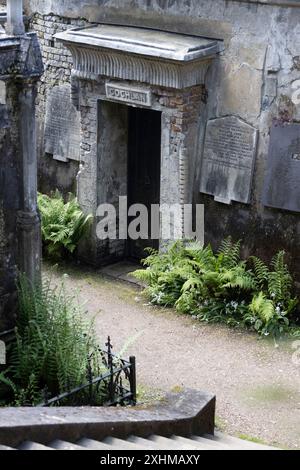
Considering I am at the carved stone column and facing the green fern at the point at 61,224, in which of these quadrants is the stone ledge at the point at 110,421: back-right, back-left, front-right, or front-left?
back-right

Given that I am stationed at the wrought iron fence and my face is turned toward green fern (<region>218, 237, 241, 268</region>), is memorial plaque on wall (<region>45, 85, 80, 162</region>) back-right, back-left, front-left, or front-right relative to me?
front-left

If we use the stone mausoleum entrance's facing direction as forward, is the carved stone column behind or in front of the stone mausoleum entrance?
in front

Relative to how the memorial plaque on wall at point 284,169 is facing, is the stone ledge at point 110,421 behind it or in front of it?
in front

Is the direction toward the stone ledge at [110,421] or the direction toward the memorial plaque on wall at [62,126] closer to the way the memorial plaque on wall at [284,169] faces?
the stone ledge

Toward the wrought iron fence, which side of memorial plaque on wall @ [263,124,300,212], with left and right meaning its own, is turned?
front

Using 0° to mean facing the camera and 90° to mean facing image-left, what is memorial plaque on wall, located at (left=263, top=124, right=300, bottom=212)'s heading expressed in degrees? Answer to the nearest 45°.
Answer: approximately 45°

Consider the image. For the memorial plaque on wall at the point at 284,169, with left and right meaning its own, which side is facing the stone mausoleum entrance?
right

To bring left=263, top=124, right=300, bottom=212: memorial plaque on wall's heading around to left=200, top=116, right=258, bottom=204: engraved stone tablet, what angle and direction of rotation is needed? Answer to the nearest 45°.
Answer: approximately 90° to its right

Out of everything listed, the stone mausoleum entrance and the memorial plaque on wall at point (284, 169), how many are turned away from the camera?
0

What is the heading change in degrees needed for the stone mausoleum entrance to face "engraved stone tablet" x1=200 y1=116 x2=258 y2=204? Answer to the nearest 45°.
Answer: approximately 90° to its left

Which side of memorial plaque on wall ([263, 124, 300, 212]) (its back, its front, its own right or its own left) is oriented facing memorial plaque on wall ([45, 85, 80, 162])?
right
